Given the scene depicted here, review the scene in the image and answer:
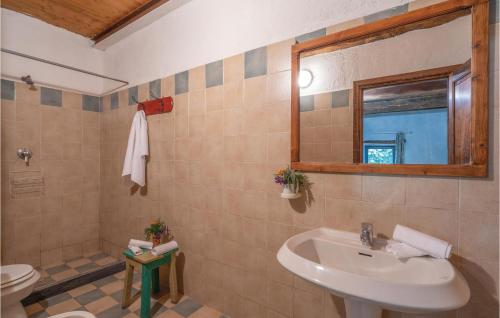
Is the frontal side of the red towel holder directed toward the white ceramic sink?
no

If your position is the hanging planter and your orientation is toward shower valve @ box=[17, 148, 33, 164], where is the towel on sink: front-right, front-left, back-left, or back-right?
back-left

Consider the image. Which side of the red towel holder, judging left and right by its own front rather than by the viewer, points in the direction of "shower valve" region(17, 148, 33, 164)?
right

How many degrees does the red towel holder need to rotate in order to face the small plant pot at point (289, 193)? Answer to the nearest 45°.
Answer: approximately 90° to its left

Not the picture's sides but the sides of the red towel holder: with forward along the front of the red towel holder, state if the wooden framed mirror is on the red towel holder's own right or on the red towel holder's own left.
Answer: on the red towel holder's own left

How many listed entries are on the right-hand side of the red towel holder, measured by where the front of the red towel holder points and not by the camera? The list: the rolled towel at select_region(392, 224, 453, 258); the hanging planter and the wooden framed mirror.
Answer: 0

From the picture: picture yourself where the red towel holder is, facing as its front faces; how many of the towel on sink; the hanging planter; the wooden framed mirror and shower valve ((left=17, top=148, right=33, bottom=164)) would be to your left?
3

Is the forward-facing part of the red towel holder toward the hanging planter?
no
